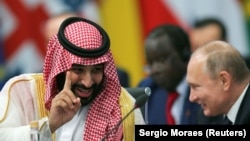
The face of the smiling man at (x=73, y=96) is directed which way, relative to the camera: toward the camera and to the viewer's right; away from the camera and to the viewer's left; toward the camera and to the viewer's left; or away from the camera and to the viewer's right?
toward the camera and to the viewer's right

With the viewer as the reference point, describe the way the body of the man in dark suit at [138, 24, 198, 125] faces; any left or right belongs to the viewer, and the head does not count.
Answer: facing the viewer and to the left of the viewer

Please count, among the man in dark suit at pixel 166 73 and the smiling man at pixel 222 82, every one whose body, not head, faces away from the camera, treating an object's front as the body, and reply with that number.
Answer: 0

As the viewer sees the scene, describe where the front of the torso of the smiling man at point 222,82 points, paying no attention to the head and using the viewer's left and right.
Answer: facing to the left of the viewer
